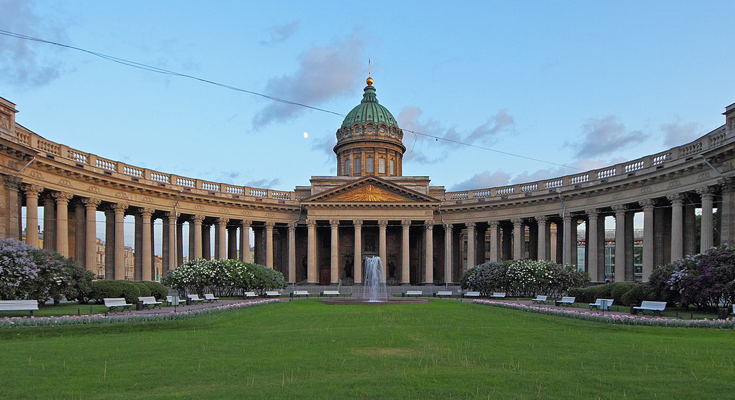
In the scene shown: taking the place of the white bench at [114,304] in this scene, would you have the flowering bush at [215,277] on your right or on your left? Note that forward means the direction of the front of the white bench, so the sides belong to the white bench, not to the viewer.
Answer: on your left

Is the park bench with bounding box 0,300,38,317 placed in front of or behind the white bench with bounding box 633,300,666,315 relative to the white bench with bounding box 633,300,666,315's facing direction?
in front

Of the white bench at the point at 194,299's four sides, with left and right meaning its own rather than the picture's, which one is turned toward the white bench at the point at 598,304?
front

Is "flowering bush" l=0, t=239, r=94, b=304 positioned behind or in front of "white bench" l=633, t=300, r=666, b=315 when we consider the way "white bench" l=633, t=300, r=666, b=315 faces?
in front

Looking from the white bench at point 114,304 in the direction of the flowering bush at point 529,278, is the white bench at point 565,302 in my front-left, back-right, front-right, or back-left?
front-right

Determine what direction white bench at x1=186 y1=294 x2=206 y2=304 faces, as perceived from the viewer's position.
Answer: facing the viewer and to the right of the viewer

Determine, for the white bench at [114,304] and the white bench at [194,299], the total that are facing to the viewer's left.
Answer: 0

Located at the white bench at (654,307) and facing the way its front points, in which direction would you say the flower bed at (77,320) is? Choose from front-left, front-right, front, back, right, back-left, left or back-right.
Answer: front

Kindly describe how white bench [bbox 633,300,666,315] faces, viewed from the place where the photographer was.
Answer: facing the viewer and to the left of the viewer
